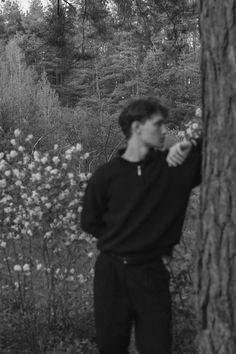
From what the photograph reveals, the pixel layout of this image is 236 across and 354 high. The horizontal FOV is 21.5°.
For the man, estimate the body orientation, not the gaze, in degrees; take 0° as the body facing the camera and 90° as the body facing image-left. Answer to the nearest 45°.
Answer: approximately 0°

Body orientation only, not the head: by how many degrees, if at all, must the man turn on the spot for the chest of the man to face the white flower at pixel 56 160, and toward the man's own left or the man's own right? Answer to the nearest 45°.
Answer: approximately 180°

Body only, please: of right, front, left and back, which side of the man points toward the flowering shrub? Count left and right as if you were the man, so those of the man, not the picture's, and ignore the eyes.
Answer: back

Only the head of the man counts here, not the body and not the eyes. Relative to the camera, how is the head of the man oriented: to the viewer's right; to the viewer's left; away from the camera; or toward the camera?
to the viewer's right

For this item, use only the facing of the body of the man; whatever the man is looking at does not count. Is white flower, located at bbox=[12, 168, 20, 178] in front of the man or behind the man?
behind

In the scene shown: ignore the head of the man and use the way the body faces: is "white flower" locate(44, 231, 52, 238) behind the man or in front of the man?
behind
